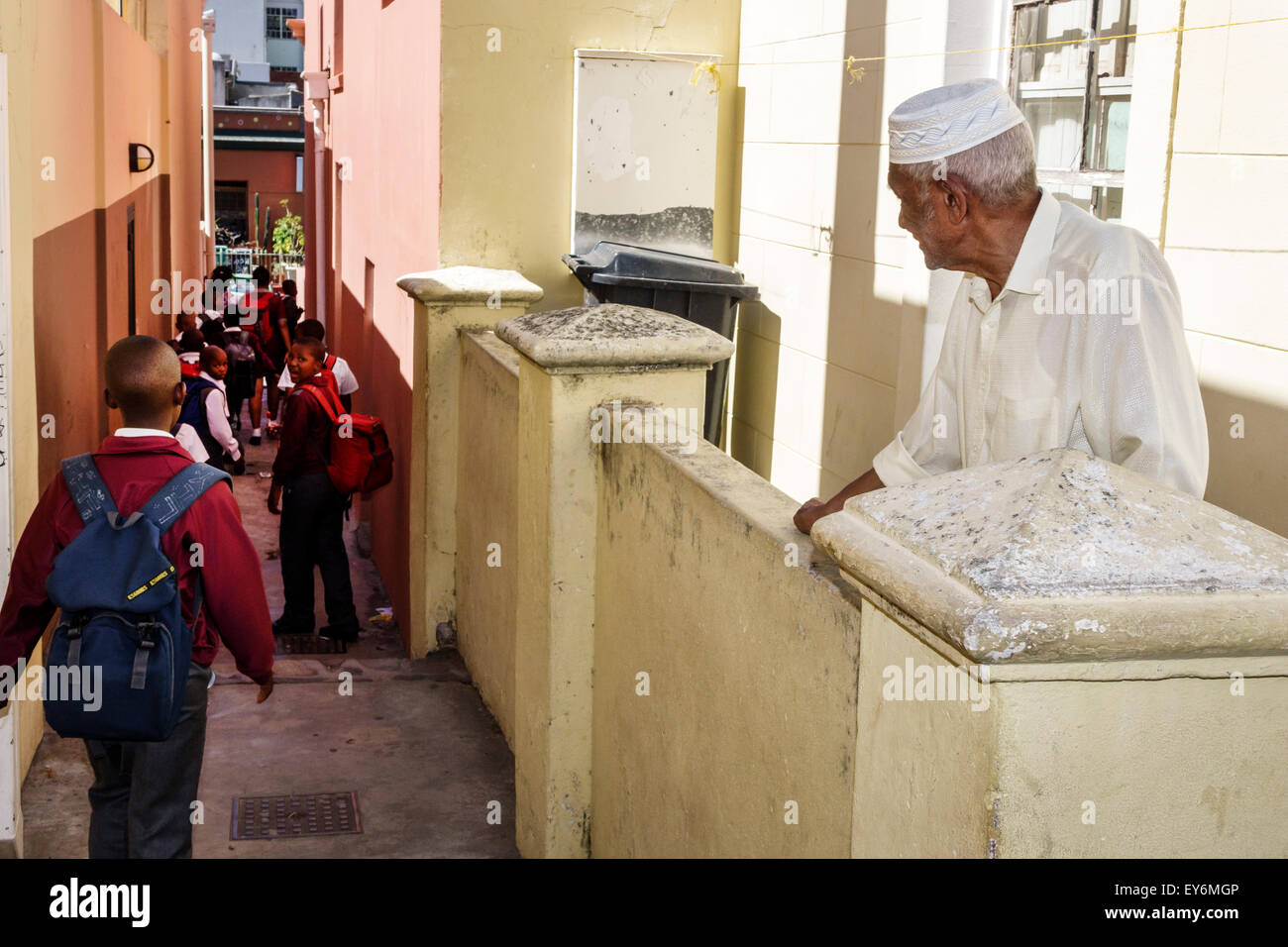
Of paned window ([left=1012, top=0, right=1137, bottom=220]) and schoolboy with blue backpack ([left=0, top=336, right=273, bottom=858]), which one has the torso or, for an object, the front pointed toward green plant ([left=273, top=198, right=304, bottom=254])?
the schoolboy with blue backpack

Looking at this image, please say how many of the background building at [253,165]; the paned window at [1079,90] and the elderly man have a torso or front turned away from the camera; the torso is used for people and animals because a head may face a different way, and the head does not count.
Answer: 0

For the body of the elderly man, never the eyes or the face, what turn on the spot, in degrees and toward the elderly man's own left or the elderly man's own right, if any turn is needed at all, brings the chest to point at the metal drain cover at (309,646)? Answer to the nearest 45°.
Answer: approximately 90° to the elderly man's own right

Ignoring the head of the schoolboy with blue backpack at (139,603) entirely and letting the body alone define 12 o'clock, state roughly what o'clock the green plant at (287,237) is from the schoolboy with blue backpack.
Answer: The green plant is roughly at 12 o'clock from the schoolboy with blue backpack.

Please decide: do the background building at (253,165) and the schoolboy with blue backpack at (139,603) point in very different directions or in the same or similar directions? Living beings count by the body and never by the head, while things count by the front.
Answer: very different directions

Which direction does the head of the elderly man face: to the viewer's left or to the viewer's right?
to the viewer's left

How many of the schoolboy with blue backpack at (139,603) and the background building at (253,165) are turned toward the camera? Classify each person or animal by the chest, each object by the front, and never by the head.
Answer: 1

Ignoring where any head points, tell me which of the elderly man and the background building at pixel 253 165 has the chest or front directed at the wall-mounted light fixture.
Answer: the background building

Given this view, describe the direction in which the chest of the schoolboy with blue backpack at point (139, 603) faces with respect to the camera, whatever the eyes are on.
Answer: away from the camera

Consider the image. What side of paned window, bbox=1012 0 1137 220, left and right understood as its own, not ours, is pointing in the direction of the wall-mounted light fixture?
right

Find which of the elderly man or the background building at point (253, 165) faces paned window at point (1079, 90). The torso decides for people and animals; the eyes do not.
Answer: the background building

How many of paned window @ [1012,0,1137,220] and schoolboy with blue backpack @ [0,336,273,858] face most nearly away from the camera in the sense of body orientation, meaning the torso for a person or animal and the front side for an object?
1

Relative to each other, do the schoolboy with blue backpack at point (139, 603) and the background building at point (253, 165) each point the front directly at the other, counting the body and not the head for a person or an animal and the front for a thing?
yes

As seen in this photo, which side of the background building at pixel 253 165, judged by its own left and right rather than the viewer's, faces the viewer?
front

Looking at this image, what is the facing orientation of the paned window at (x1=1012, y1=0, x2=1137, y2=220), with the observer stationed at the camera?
facing the viewer and to the left of the viewer

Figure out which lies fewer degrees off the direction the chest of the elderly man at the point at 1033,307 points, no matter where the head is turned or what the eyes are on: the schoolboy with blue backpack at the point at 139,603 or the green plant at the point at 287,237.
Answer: the schoolboy with blue backpack
